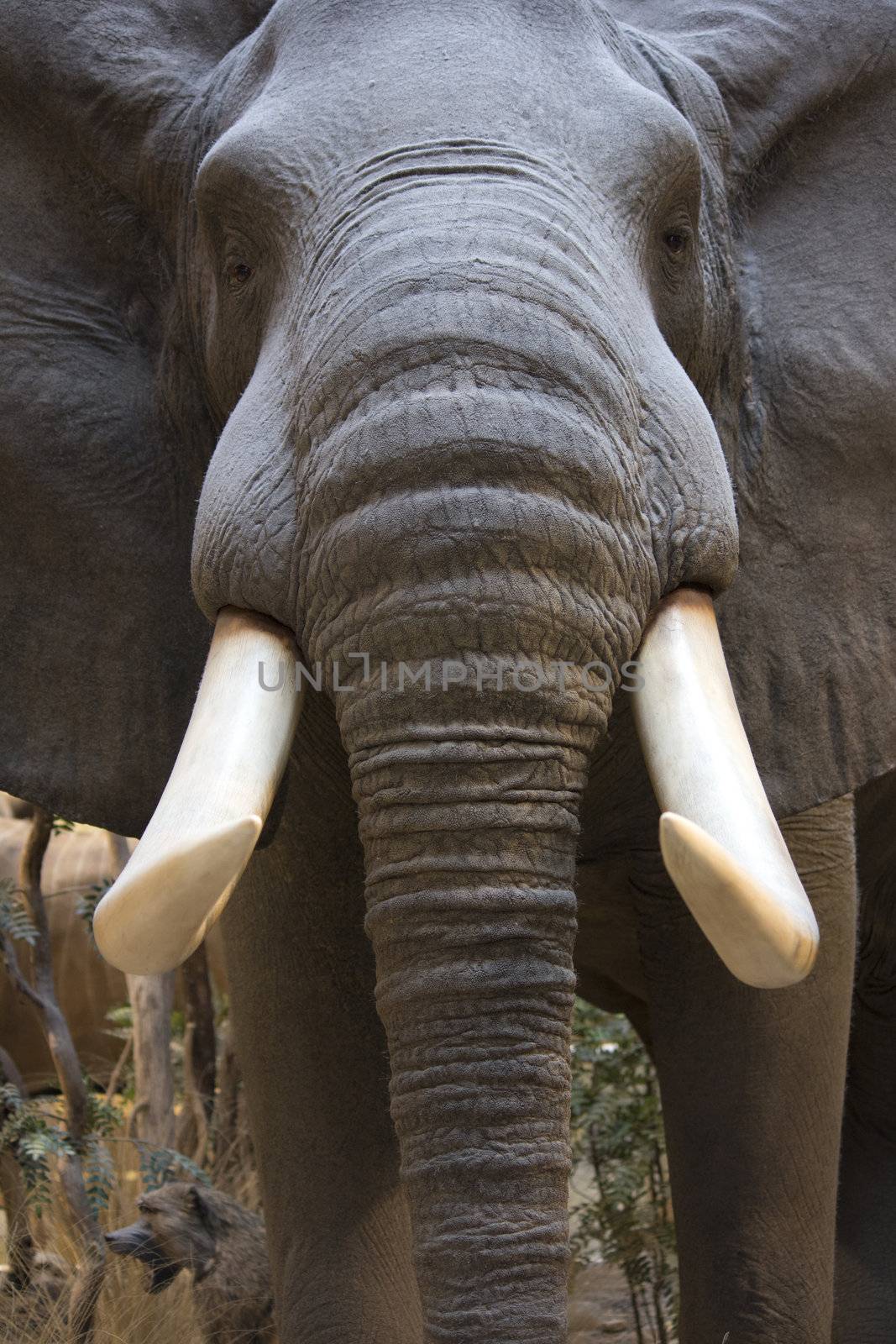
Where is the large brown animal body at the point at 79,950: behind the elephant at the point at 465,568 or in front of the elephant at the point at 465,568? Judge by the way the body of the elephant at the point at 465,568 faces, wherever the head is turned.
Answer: behind

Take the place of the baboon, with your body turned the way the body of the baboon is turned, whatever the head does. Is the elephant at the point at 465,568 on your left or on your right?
on your left

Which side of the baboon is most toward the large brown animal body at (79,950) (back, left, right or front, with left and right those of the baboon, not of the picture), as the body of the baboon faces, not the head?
right

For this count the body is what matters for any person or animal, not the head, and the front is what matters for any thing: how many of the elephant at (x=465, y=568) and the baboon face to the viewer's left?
1

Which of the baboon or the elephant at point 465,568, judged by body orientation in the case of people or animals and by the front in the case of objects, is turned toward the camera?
the elephant

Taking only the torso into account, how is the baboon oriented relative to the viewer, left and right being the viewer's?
facing to the left of the viewer

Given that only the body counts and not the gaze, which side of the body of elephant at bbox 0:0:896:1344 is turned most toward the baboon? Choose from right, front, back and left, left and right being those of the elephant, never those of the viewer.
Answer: back

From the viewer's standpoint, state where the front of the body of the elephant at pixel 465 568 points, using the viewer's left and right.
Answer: facing the viewer

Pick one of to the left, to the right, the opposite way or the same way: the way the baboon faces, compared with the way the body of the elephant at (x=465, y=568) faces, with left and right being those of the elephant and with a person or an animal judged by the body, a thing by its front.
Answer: to the right
